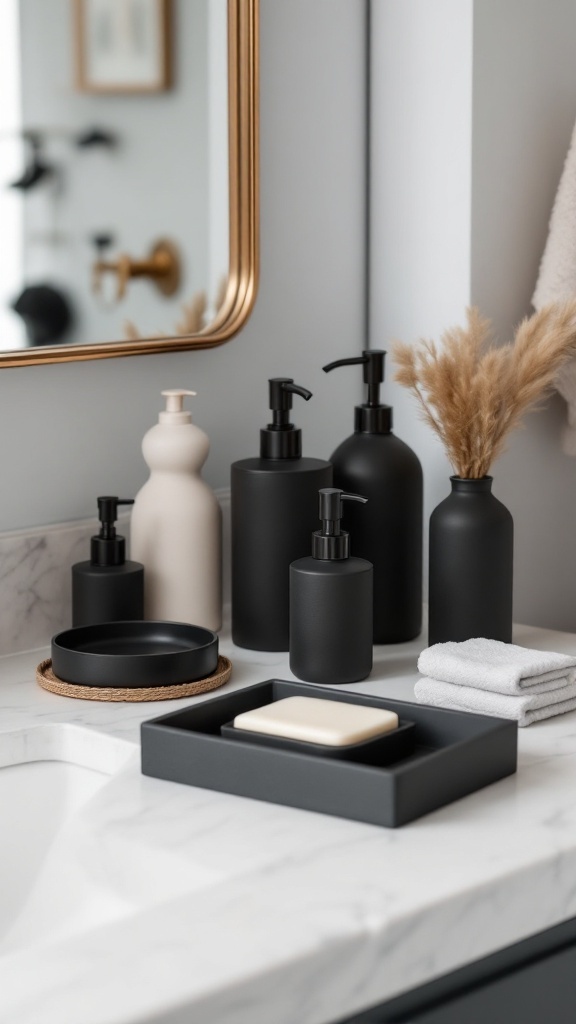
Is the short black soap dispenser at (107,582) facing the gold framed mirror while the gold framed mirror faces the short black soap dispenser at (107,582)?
no

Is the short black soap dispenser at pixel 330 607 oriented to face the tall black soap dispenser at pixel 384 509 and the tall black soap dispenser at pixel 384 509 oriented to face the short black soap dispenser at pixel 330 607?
no

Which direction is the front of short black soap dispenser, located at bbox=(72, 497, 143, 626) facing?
to the viewer's right

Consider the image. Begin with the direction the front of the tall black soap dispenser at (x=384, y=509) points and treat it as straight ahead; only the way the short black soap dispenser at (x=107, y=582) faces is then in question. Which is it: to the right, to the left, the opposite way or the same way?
the opposite way

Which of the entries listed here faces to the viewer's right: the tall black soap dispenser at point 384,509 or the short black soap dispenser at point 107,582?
the short black soap dispenser

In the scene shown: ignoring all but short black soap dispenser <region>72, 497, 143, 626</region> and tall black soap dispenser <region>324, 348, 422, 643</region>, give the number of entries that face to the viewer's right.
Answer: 1

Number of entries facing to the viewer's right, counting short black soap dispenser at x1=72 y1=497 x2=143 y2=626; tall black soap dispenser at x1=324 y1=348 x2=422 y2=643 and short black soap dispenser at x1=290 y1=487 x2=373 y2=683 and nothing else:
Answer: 2

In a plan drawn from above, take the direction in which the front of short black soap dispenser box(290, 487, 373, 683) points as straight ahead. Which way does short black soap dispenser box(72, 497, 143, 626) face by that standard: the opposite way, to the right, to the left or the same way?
the same way

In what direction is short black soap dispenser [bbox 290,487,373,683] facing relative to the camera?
to the viewer's right

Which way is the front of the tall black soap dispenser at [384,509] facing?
to the viewer's left

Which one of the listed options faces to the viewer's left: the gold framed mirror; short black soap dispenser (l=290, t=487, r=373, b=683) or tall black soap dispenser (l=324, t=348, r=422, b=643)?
the tall black soap dispenser
